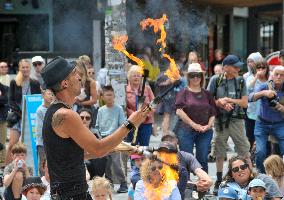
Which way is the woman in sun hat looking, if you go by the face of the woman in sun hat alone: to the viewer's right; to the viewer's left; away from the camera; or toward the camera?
toward the camera

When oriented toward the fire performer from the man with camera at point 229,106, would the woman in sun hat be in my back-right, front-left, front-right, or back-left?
front-right

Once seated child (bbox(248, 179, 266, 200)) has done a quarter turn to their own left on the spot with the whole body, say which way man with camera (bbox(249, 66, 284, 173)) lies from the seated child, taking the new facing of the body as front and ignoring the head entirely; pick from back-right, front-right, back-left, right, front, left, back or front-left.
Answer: left

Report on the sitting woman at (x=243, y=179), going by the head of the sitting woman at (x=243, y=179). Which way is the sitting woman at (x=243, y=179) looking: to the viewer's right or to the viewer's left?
to the viewer's left

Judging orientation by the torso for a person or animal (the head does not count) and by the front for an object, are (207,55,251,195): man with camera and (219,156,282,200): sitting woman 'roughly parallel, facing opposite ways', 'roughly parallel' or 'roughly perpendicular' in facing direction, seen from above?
roughly parallel

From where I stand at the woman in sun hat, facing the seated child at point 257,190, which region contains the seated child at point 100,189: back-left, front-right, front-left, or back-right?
front-right

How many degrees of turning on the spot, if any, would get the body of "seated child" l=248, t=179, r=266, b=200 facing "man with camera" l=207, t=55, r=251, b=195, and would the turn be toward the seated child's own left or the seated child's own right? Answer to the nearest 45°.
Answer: approximately 180°

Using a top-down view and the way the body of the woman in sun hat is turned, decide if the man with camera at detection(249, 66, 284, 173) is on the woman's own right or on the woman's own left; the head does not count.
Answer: on the woman's own left

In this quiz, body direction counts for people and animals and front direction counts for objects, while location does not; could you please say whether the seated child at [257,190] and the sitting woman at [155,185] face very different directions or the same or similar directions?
same or similar directions

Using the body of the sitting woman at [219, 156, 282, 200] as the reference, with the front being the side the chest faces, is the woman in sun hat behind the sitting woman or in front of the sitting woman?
behind

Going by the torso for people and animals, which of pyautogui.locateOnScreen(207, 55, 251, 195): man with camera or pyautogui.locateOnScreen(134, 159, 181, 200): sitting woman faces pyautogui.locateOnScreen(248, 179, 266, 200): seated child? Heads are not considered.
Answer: the man with camera

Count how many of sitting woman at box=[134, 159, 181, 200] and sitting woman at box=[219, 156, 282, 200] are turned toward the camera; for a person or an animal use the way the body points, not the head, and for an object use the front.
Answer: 2

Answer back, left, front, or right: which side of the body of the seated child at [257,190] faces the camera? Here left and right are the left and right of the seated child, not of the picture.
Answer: front

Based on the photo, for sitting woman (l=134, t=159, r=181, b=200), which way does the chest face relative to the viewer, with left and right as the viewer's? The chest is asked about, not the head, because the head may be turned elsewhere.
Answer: facing the viewer
